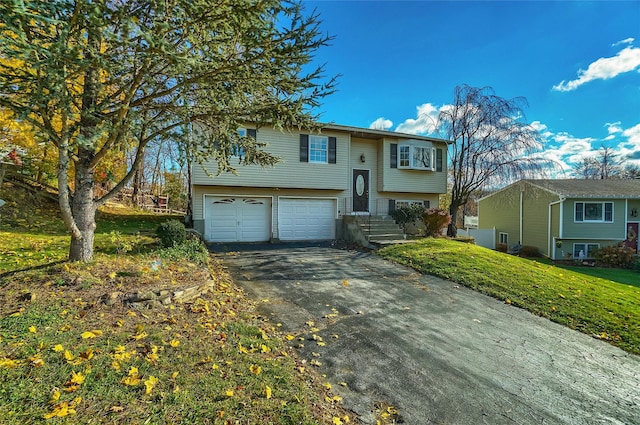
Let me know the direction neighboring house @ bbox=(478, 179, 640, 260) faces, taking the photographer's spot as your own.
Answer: facing the viewer and to the right of the viewer

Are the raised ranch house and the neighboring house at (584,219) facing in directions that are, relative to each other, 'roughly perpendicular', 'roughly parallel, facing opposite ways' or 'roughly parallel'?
roughly parallel

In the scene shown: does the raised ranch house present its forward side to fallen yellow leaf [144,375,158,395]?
yes

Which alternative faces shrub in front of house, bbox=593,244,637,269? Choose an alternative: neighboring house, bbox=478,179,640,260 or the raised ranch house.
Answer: the neighboring house

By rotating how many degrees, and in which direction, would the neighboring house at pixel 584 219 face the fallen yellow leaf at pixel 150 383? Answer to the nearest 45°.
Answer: approximately 45° to its right

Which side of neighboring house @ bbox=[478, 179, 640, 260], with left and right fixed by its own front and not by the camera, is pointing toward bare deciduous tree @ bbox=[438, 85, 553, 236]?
right

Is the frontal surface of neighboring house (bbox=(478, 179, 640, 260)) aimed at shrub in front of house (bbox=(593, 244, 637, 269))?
yes

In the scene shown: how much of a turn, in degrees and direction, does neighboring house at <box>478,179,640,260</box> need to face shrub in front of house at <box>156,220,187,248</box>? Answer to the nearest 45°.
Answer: approximately 90° to its right

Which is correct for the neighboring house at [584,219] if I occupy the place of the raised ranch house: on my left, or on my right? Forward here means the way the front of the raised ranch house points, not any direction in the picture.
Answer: on my left

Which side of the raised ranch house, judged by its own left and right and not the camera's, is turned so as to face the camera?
front

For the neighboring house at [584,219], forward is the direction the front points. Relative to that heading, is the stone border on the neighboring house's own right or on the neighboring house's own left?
on the neighboring house's own right

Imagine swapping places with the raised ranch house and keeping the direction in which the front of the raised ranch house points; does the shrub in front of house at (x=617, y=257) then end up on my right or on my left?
on my left

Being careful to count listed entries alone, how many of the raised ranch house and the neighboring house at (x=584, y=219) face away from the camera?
0

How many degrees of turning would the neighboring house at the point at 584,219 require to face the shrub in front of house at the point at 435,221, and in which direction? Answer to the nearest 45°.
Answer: approximately 90° to its right

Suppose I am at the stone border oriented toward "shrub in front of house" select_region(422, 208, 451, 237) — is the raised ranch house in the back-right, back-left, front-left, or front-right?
front-left
